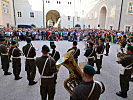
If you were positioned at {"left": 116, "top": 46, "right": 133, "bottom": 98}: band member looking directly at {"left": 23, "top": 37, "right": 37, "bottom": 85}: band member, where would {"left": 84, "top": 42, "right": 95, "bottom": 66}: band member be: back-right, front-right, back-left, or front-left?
front-right

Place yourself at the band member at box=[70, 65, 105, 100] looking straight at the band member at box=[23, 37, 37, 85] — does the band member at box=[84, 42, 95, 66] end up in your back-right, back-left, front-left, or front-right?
front-right

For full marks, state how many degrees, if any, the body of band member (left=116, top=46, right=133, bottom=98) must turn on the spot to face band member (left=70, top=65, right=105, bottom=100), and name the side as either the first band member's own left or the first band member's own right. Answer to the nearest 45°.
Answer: approximately 90° to the first band member's own left

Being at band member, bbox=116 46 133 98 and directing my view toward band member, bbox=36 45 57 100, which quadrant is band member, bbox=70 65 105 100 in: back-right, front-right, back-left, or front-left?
front-left

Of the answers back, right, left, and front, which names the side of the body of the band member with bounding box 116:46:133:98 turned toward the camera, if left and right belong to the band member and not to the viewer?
left

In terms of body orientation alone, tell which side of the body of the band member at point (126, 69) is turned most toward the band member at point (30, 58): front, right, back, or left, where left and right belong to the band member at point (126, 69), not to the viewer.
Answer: front
